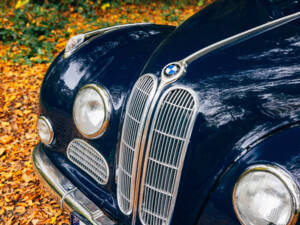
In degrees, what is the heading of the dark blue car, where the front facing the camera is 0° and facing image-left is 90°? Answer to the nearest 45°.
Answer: approximately 45°
